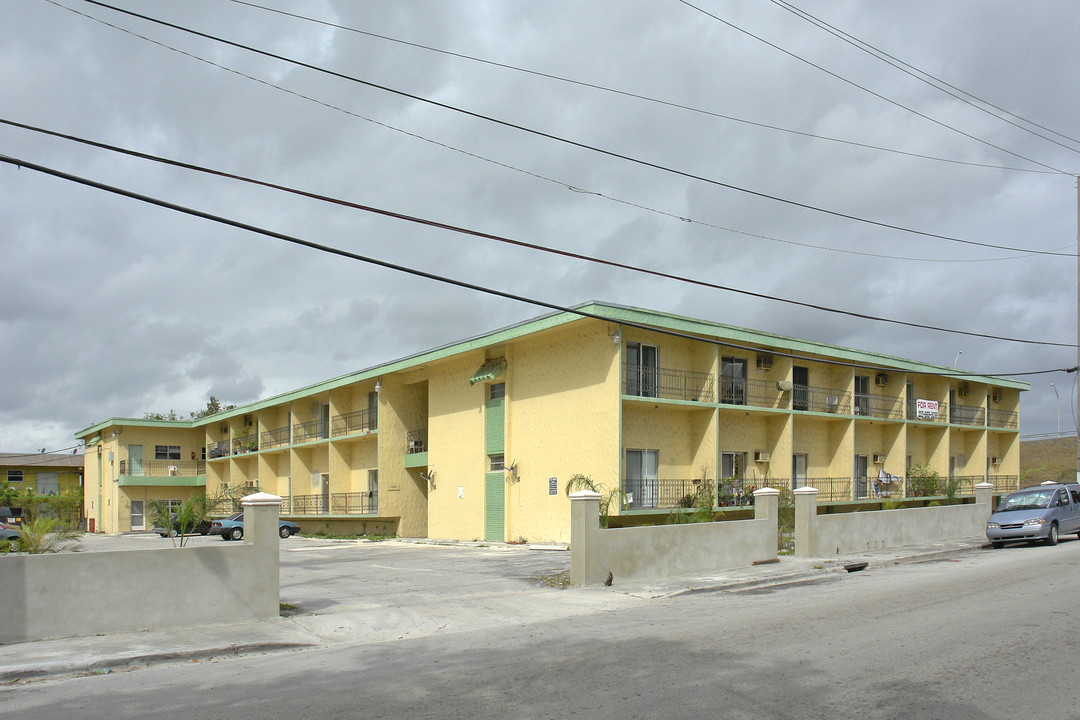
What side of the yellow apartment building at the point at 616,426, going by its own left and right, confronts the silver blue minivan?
front

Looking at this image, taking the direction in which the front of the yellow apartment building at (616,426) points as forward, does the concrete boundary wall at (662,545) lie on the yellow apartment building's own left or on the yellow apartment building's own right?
on the yellow apartment building's own right

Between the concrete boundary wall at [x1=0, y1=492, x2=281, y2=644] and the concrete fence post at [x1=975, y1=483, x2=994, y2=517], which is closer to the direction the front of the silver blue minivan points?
the concrete boundary wall

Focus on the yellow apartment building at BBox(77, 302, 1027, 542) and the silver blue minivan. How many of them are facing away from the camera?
0

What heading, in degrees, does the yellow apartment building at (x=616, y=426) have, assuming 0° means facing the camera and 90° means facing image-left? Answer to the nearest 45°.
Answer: approximately 315°

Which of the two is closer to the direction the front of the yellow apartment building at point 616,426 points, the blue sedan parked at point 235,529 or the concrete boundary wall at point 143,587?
the concrete boundary wall

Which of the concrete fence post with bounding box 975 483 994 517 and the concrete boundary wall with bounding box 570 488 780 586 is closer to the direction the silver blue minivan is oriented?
the concrete boundary wall

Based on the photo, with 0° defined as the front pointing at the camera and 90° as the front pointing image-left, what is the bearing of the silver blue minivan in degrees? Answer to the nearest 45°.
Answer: approximately 45°
